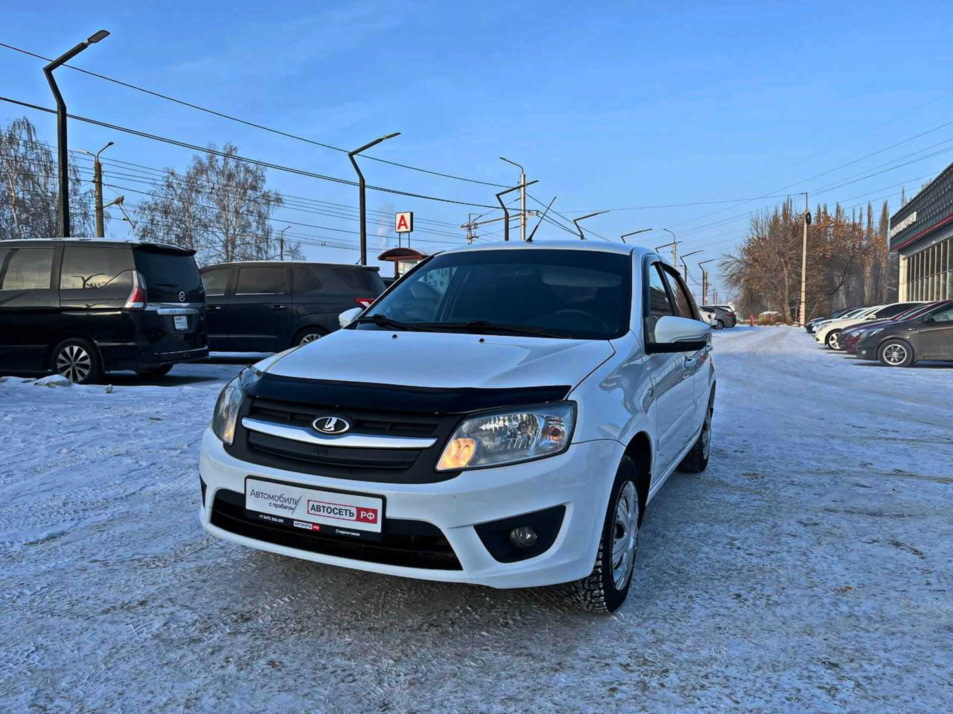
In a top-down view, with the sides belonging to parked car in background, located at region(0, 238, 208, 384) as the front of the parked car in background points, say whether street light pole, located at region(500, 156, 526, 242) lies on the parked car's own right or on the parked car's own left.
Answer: on the parked car's own right

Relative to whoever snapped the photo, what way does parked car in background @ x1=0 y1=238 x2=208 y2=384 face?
facing away from the viewer and to the left of the viewer

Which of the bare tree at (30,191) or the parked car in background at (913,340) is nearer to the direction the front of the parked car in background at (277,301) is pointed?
the bare tree

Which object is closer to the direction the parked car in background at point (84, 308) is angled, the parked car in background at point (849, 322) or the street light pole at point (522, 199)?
the street light pole

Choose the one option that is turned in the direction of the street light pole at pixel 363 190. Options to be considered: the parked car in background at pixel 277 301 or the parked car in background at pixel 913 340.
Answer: the parked car in background at pixel 913 340

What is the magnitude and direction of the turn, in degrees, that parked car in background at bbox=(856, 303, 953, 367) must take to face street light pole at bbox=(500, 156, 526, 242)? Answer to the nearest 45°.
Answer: approximately 45° to its right

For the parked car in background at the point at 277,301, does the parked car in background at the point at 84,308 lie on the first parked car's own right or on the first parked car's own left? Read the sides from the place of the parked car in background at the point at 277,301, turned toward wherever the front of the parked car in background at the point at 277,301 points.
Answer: on the first parked car's own left

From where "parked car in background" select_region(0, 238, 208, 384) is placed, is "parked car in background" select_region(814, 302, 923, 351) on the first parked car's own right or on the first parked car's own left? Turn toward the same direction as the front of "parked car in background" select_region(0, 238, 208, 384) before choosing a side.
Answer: on the first parked car's own right

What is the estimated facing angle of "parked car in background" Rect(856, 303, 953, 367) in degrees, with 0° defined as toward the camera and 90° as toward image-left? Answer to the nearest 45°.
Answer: approximately 90°
